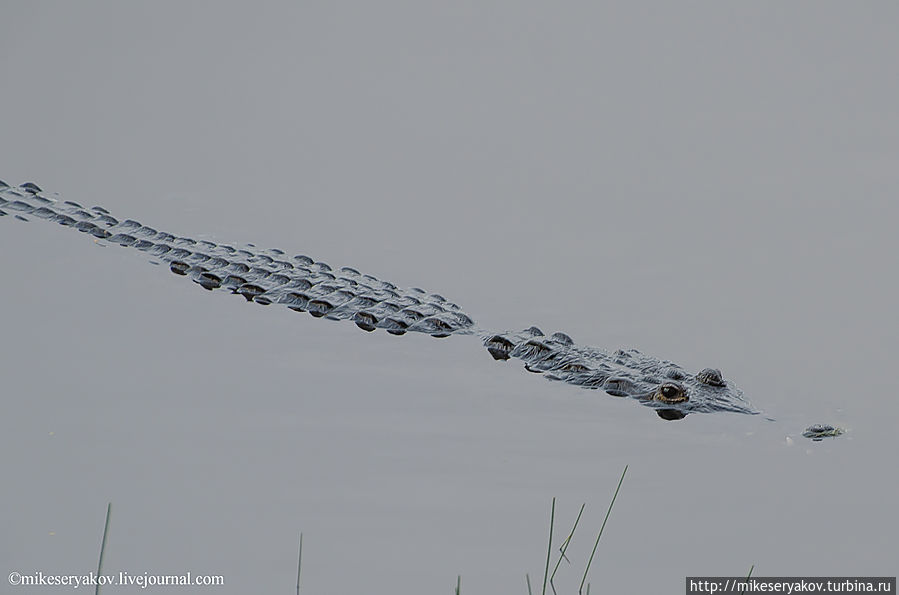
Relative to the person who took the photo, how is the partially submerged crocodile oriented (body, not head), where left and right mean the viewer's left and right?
facing the viewer and to the right of the viewer
